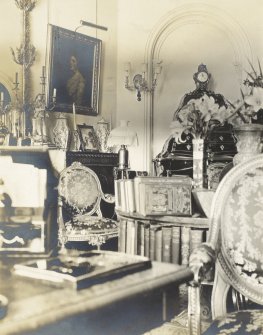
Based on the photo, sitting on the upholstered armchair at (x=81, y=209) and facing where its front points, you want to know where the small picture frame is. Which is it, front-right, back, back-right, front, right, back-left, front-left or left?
back-left

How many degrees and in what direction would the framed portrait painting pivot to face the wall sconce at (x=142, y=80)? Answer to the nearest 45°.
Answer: approximately 90° to its left

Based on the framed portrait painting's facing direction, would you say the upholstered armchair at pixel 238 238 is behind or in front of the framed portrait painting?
in front

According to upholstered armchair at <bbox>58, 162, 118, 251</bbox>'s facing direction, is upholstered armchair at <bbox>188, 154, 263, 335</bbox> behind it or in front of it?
in front

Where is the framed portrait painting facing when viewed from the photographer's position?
facing the viewer and to the right of the viewer

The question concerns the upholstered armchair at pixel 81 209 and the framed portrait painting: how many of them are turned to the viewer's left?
0
